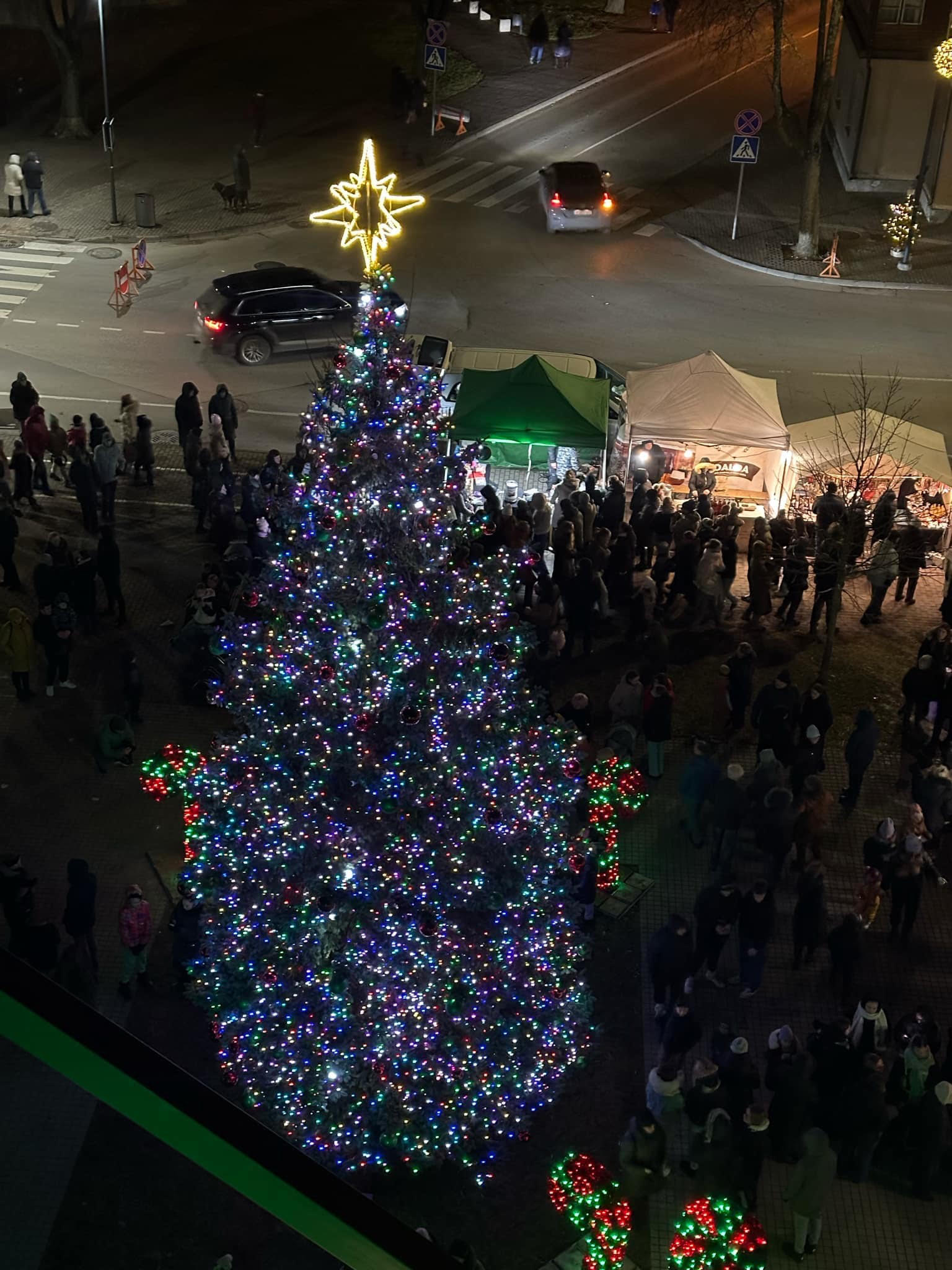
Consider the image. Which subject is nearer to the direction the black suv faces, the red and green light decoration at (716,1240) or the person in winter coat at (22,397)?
the red and green light decoration

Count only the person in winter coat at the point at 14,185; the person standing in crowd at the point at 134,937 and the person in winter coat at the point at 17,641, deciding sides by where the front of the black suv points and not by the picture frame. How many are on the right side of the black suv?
2

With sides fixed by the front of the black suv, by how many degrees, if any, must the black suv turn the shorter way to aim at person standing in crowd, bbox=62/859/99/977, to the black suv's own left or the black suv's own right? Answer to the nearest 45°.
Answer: approximately 90° to the black suv's own right

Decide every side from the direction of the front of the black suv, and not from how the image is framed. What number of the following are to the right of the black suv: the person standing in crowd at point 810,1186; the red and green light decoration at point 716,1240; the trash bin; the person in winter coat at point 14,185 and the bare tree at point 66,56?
2

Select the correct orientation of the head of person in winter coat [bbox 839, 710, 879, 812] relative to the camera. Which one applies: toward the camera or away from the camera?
away from the camera

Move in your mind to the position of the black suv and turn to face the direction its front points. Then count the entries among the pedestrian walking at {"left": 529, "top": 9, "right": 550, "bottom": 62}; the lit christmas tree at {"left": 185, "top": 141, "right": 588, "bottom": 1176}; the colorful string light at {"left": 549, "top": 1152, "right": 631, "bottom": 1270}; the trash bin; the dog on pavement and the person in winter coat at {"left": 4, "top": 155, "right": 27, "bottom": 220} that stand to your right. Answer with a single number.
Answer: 2

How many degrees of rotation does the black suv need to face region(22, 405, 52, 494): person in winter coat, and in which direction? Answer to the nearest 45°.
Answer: approximately 135° to its right

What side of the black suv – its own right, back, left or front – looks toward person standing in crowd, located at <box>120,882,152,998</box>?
right

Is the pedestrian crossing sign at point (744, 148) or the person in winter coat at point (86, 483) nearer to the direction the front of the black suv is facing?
the pedestrian crossing sign

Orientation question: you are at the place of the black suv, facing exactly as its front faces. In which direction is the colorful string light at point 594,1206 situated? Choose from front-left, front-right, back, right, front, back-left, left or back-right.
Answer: right

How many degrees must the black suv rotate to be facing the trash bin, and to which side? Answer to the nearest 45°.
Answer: approximately 135° to its left

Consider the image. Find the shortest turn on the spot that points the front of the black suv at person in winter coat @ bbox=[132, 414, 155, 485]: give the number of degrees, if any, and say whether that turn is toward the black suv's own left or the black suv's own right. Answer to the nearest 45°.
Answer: approximately 90° to the black suv's own right

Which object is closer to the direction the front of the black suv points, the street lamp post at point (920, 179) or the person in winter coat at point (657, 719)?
the street lamp post

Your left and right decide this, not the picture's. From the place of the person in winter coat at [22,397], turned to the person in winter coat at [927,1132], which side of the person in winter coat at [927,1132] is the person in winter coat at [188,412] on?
left

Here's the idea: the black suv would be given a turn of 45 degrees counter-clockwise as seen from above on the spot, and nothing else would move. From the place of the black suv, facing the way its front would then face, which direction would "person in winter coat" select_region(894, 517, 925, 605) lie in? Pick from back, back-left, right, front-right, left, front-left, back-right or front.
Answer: right

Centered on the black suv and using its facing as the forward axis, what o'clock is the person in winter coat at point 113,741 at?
The person in winter coat is roughly at 3 o'clock from the black suv.

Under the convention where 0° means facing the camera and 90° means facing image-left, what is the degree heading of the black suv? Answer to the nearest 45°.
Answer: approximately 270°

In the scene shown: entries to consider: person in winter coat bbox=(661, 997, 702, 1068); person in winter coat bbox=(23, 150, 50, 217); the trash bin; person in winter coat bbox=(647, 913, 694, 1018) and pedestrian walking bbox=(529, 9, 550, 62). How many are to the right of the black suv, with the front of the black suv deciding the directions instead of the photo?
2

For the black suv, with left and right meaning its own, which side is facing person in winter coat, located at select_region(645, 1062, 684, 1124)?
right
